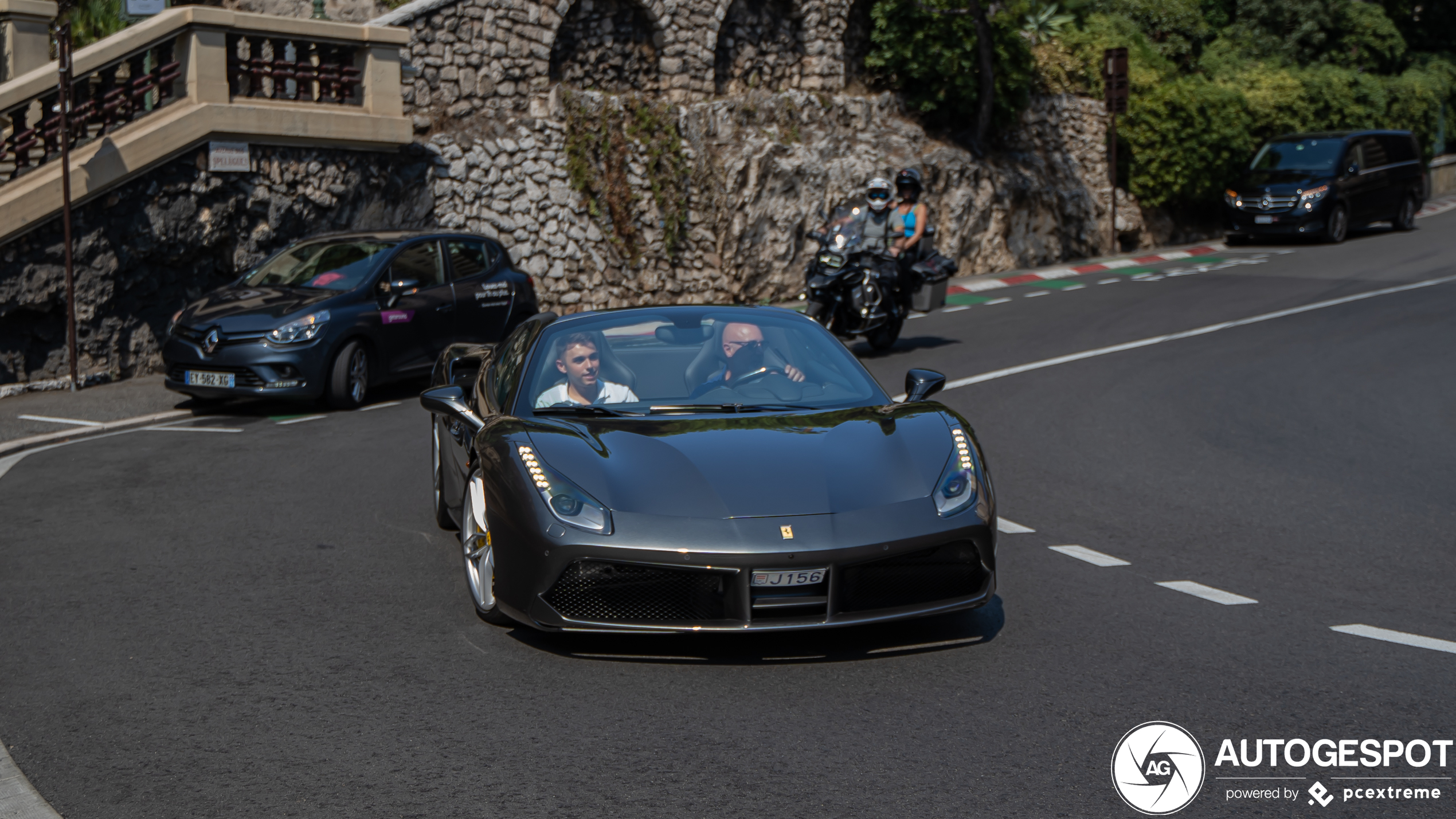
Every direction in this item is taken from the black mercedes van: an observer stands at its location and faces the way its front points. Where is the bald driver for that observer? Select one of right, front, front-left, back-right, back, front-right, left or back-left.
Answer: front-left

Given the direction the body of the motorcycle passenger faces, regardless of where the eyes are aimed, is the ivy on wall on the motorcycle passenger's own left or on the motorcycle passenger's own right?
on the motorcycle passenger's own right

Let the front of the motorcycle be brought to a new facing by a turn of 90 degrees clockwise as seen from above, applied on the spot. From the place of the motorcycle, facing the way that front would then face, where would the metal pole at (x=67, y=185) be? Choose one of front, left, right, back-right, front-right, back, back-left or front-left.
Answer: front-left

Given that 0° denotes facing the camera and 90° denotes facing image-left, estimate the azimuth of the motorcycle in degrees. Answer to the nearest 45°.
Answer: approximately 45°

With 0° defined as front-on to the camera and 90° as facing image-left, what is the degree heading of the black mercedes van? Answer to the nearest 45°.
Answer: approximately 45°

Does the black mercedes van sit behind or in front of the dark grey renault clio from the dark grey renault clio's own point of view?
behind

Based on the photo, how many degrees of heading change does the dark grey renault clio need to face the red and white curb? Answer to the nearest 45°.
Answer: approximately 180°

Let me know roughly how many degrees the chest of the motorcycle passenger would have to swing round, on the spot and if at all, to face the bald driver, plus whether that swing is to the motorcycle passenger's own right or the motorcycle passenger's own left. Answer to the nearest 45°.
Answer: approximately 45° to the motorcycle passenger's own left
